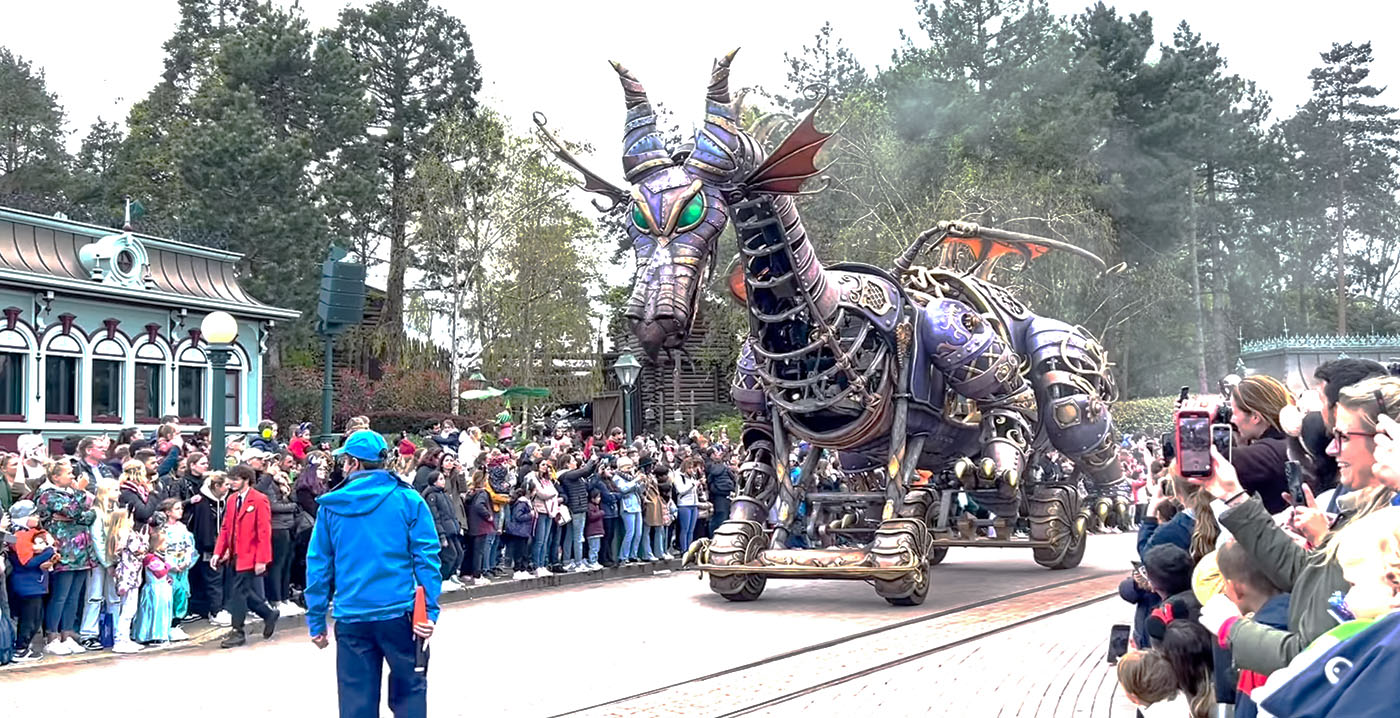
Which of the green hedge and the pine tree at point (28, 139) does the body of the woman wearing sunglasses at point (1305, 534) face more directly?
the pine tree

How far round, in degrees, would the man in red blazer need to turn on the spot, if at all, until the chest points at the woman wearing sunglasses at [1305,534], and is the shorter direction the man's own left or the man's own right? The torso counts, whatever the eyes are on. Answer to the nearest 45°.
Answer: approximately 45° to the man's own left

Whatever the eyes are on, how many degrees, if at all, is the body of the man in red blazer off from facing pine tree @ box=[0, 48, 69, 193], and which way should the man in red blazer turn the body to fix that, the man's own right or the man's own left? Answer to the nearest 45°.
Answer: approximately 135° to the man's own right

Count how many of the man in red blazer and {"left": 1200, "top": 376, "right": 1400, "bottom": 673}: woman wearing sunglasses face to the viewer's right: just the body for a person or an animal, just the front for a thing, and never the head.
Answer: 0

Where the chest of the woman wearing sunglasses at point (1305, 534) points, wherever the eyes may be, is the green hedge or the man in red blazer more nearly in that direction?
the man in red blazer

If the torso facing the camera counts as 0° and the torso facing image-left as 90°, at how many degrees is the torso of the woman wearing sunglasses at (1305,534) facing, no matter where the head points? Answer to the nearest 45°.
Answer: approximately 90°

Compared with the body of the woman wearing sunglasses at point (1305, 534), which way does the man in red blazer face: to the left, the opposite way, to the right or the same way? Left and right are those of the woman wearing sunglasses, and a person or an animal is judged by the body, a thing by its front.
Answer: to the left

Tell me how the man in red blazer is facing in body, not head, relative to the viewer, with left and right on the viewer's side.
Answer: facing the viewer and to the left of the viewer

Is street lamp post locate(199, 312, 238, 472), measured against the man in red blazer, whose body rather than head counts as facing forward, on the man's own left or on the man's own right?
on the man's own right

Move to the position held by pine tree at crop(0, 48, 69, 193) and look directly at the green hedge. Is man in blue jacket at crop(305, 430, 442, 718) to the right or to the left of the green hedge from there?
right

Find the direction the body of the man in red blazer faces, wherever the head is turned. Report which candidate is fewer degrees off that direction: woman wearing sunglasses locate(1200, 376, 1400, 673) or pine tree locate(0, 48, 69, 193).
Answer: the woman wearing sunglasses

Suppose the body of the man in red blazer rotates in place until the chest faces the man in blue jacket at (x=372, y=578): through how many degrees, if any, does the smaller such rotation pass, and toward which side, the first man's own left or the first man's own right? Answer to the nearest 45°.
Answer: approximately 45° to the first man's own left

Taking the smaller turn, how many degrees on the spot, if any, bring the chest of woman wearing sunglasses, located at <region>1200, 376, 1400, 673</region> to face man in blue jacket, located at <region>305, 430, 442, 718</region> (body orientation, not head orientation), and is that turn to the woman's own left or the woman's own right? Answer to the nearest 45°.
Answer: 0° — they already face them

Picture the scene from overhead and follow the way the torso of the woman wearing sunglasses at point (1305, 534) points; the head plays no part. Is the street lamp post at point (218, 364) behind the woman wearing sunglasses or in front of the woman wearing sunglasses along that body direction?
in front
